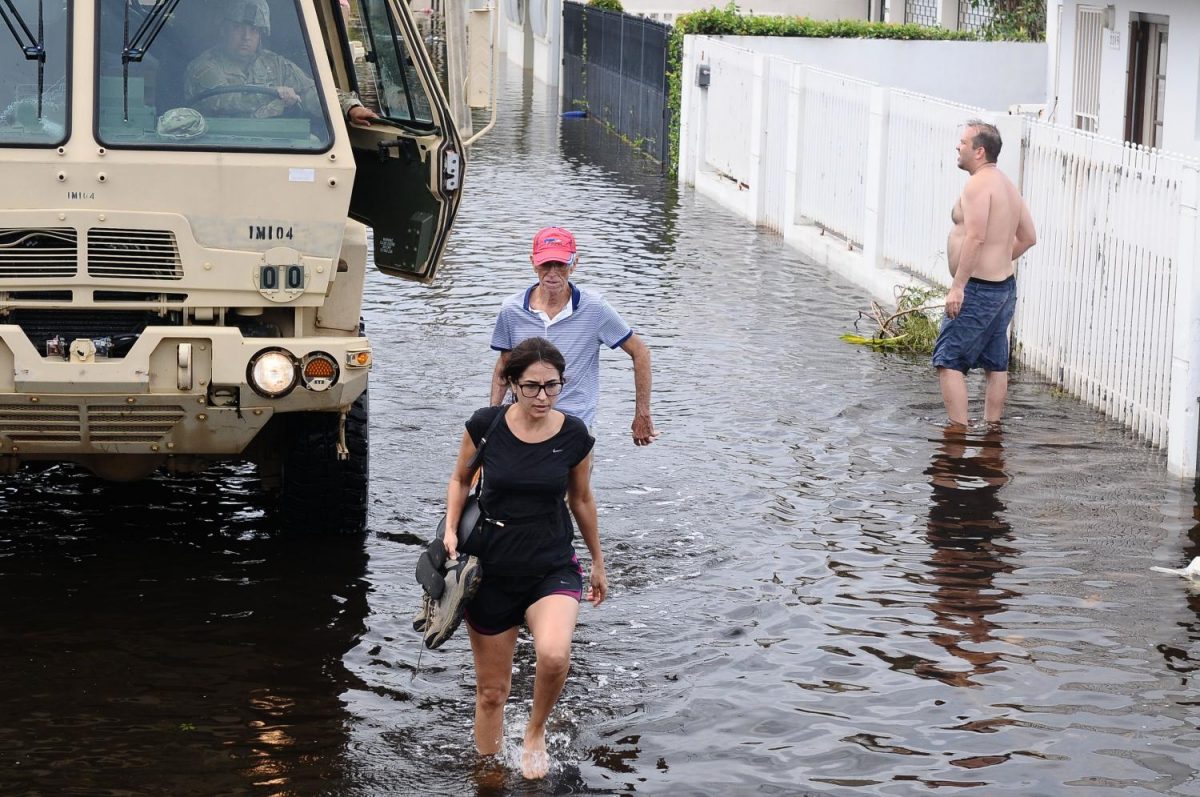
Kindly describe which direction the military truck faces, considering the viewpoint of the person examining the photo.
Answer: facing the viewer

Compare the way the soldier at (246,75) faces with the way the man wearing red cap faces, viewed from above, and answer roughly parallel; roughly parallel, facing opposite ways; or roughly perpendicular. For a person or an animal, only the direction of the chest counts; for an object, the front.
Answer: roughly parallel

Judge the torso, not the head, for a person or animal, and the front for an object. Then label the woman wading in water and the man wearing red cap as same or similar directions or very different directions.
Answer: same or similar directions

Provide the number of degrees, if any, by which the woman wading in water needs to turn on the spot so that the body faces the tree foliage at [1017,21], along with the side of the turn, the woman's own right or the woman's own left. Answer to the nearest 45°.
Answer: approximately 180°

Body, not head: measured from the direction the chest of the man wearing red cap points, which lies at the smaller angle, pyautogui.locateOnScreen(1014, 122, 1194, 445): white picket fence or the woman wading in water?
the woman wading in water

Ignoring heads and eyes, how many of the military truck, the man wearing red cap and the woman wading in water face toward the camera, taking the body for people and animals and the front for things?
3

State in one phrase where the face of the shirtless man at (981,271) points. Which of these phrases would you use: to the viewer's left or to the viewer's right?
to the viewer's left

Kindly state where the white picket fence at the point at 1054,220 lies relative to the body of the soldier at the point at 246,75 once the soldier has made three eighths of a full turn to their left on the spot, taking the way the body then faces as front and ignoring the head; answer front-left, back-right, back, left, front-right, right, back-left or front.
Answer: front

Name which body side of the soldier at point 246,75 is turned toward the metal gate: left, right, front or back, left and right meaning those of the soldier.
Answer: back

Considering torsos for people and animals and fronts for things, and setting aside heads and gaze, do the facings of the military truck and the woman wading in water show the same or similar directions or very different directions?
same or similar directions

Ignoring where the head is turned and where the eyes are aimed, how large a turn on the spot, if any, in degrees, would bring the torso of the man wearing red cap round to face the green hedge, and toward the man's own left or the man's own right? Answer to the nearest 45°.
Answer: approximately 180°

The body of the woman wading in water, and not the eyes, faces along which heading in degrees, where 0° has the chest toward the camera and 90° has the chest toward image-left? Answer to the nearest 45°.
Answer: approximately 0°

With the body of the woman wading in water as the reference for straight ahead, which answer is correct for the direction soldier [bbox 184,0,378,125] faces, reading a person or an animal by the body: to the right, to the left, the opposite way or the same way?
the same way

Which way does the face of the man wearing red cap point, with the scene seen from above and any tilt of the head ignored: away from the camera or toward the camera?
toward the camera

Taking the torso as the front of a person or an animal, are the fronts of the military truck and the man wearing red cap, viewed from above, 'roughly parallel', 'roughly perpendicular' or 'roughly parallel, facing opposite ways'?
roughly parallel

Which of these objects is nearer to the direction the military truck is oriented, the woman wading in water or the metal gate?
the woman wading in water

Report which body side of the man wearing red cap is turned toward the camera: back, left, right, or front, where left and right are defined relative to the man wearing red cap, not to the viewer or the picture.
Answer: front

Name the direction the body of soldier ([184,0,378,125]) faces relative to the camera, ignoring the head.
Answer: toward the camera
